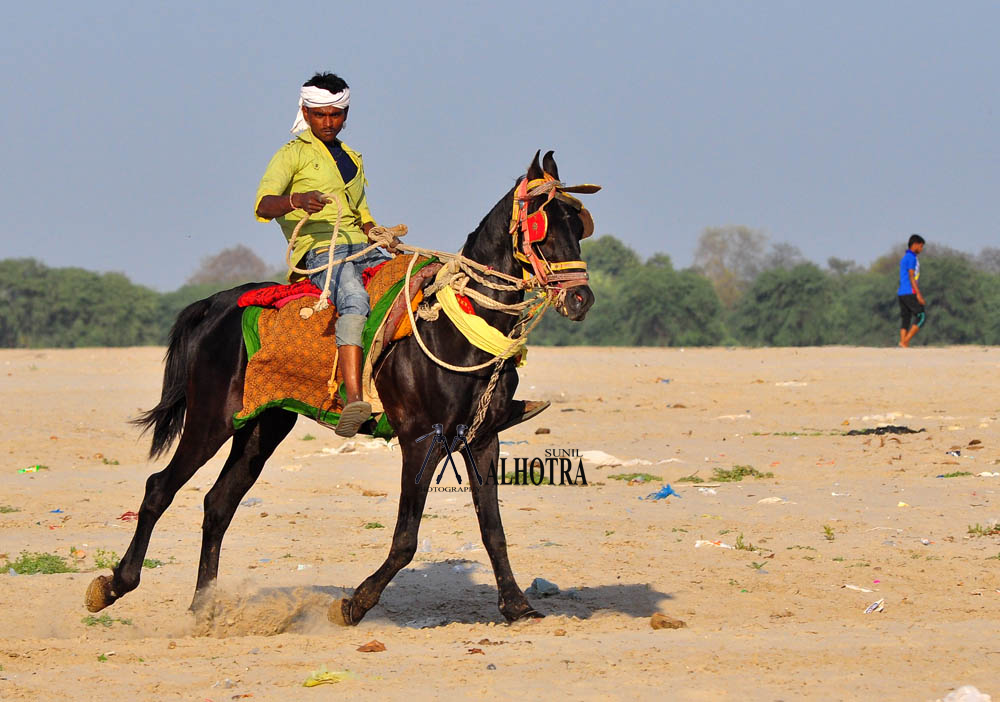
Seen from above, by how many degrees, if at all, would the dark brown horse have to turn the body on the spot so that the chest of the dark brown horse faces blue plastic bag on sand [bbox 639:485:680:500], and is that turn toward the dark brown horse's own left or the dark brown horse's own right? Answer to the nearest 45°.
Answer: approximately 45° to the dark brown horse's own left

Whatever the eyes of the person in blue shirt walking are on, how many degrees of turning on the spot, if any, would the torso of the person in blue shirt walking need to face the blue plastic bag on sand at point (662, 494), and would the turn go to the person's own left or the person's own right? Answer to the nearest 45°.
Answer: approximately 90° to the person's own right

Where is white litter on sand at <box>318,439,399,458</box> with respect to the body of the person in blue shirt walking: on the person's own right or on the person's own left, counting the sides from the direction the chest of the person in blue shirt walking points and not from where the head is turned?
on the person's own right

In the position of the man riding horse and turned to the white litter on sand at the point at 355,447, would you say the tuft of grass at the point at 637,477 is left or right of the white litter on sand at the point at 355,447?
right

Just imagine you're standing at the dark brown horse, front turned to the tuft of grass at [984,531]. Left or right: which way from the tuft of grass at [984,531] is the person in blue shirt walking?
left

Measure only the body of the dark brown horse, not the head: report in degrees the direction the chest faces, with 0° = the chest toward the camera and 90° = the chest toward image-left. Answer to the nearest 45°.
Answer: approximately 270°

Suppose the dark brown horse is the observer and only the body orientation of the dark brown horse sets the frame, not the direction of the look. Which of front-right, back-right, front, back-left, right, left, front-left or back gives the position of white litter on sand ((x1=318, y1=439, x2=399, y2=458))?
left

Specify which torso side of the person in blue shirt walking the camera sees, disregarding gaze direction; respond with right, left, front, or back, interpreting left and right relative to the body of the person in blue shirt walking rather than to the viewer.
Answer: right

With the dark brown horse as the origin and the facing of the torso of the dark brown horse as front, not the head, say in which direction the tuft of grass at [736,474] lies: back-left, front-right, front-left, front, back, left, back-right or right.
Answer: front-left
